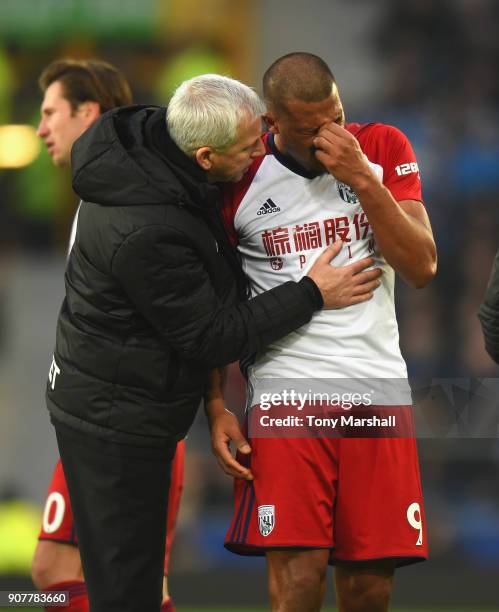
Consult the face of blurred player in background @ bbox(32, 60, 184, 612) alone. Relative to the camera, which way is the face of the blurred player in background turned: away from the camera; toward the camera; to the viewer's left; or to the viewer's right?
to the viewer's left

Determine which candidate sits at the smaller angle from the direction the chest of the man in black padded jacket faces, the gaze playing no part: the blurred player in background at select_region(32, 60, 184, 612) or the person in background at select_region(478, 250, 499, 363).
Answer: the person in background

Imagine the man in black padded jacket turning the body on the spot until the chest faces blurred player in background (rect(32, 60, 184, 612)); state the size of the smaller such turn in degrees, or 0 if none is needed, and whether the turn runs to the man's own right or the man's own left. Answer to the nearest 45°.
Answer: approximately 90° to the man's own left

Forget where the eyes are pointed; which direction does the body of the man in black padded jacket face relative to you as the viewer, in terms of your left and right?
facing to the right of the viewer

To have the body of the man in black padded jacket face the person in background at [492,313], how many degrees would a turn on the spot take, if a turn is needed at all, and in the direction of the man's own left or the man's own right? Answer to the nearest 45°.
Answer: approximately 45° to the man's own right

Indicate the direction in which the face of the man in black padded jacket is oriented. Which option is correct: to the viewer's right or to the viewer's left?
to the viewer's right

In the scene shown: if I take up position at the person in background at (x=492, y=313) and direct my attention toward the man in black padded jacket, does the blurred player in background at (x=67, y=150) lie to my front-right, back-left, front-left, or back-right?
front-right
